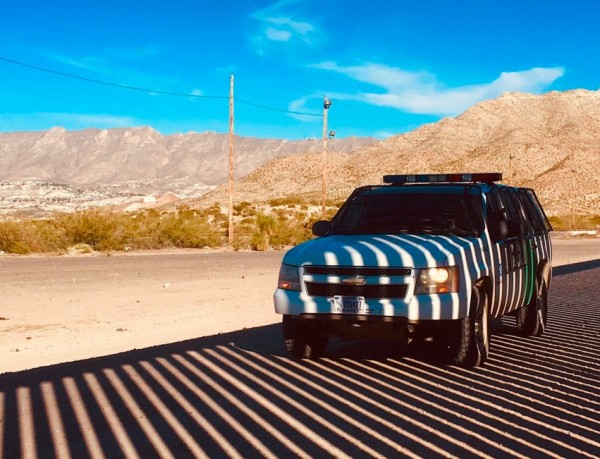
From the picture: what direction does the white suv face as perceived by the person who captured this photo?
facing the viewer and to the left of the viewer

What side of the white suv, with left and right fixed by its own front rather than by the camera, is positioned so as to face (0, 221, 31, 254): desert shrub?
right

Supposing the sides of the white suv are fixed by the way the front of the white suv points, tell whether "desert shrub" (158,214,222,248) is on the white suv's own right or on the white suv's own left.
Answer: on the white suv's own right

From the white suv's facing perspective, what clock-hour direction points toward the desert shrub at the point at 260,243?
The desert shrub is roughly at 4 o'clock from the white suv.

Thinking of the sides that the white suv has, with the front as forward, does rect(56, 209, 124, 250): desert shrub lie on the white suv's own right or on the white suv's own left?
on the white suv's own right

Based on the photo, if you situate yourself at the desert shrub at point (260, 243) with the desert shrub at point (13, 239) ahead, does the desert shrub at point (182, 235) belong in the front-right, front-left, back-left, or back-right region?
front-right
